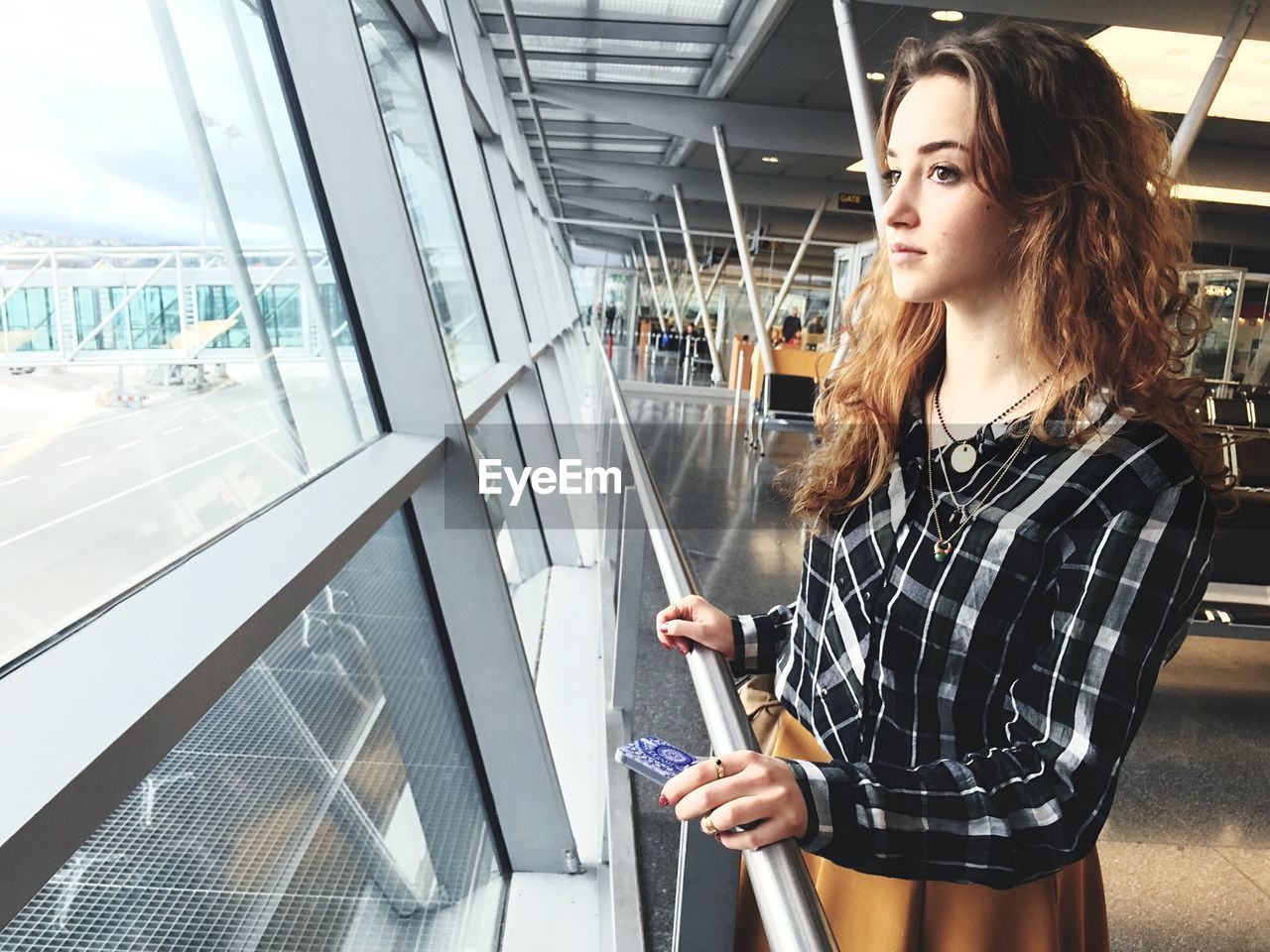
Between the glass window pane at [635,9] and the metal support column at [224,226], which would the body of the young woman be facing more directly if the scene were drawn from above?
the metal support column

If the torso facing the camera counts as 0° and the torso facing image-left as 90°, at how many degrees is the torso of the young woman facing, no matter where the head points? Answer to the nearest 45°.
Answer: approximately 45°

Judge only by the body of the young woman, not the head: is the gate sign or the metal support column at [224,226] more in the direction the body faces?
the metal support column

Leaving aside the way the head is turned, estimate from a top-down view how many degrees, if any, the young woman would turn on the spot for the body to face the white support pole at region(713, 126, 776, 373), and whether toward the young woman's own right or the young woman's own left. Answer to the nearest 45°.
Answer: approximately 135° to the young woman's own right

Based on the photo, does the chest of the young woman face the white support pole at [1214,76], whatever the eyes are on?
no

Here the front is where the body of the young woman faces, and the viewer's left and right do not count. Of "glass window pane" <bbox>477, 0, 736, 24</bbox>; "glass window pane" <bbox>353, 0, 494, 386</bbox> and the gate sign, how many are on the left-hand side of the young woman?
0

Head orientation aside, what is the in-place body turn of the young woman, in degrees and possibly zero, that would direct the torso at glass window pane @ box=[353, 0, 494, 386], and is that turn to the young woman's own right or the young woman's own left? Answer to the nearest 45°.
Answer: approximately 90° to the young woman's own right

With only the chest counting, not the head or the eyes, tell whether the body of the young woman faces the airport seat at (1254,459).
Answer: no

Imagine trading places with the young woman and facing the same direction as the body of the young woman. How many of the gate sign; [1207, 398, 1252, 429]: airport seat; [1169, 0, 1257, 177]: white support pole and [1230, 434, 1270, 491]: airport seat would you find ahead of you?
0

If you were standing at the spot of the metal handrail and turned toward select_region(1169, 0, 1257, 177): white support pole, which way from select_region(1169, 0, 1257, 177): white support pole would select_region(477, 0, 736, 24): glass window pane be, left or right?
left

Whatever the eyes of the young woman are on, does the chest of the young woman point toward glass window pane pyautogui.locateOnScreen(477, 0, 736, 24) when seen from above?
no

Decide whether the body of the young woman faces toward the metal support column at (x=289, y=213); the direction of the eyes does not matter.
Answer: no

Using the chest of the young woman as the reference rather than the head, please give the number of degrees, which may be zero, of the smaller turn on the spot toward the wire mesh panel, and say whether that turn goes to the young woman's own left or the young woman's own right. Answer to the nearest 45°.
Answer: approximately 45° to the young woman's own right

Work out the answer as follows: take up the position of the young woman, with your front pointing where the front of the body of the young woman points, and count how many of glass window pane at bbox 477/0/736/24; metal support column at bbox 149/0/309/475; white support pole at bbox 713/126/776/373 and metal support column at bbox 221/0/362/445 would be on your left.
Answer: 0

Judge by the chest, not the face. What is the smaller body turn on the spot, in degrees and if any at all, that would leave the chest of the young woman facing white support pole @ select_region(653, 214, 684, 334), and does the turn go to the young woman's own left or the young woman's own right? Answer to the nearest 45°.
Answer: approximately 135° to the young woman's own right

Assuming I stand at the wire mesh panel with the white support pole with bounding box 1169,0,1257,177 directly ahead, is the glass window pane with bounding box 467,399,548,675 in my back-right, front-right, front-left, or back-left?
front-left

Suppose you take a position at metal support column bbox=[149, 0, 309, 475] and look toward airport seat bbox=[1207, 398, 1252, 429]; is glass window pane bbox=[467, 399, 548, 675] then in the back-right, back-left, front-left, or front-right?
front-left

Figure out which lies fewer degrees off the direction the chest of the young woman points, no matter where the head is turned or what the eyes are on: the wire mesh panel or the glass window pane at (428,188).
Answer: the wire mesh panel
